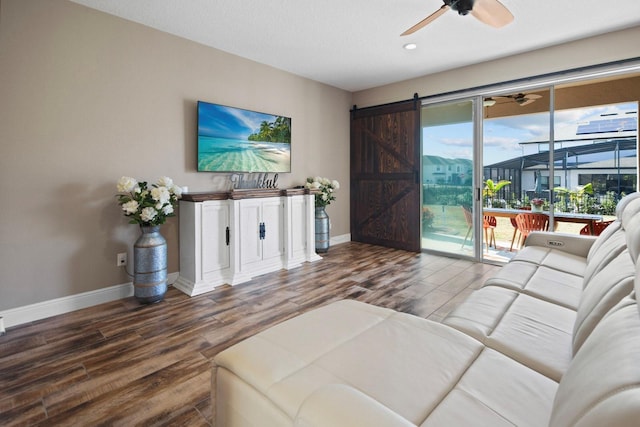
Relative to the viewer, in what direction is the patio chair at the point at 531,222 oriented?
away from the camera

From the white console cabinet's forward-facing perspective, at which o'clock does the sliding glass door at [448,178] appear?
The sliding glass door is roughly at 10 o'clock from the white console cabinet.

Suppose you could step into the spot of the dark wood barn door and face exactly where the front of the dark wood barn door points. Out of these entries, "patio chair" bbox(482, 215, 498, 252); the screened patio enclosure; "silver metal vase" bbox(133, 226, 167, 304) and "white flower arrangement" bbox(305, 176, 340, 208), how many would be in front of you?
2

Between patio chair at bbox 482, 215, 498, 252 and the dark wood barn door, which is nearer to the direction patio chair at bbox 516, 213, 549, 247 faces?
the patio chair

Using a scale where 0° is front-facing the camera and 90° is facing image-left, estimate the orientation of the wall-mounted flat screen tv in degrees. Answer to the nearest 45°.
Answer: approximately 315°

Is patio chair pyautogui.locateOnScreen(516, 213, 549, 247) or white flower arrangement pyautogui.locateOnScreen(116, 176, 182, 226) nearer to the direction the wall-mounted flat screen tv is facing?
the patio chair

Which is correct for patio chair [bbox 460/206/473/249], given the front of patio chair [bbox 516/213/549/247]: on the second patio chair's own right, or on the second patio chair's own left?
on the second patio chair's own left

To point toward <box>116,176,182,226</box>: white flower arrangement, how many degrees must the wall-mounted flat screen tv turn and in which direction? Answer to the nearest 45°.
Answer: approximately 90° to its right

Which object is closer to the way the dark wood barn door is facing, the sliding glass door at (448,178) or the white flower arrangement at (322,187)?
the white flower arrangement

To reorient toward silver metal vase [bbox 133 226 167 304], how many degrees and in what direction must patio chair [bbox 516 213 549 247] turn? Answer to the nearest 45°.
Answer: approximately 135° to its left

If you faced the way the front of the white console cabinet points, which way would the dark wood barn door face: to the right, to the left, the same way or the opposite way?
to the right

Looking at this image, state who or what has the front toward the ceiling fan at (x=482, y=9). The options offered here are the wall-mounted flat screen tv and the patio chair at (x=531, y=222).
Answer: the wall-mounted flat screen tv
